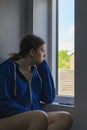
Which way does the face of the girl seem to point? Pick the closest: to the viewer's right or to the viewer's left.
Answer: to the viewer's right

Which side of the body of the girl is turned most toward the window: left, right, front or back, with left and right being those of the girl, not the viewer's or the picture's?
left
